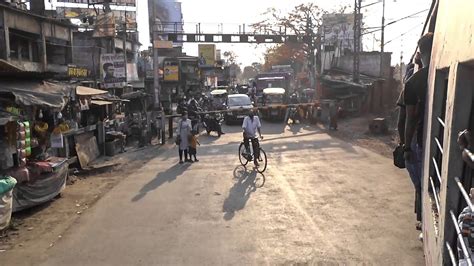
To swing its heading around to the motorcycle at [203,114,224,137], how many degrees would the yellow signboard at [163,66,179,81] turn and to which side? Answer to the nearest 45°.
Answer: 0° — it already faces it

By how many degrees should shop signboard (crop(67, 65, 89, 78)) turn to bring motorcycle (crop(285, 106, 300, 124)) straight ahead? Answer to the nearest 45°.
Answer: approximately 45° to its left

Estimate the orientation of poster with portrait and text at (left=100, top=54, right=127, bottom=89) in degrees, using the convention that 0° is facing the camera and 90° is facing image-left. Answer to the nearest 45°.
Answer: approximately 0°

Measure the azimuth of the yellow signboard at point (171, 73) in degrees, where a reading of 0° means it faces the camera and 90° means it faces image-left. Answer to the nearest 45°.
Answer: approximately 0°

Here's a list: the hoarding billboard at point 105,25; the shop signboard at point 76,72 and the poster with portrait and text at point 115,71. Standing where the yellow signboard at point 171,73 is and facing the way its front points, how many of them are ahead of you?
3

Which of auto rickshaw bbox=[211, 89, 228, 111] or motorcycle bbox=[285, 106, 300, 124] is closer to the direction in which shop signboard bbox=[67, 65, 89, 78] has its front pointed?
the motorcycle
